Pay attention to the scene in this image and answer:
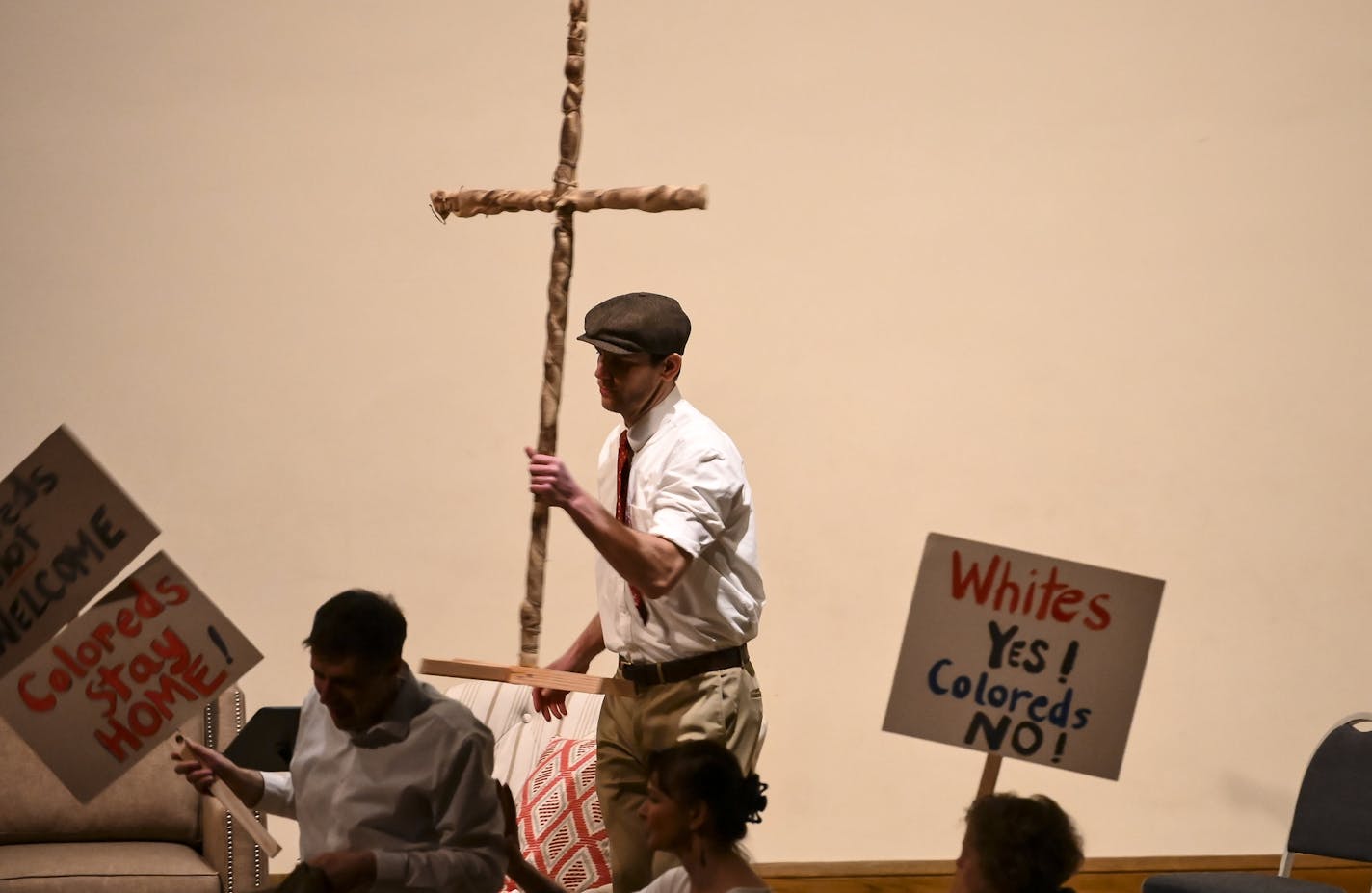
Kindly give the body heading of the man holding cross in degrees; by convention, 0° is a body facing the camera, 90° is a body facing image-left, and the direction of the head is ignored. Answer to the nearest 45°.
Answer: approximately 45°

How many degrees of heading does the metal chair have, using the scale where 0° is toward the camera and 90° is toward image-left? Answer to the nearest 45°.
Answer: approximately 45°

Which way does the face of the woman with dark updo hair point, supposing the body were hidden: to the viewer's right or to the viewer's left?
to the viewer's left

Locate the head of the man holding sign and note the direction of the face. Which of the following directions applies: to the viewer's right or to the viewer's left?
to the viewer's left

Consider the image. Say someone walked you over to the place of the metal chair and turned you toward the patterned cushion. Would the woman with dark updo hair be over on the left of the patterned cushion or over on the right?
left

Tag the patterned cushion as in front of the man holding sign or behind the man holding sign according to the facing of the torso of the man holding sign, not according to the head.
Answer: behind

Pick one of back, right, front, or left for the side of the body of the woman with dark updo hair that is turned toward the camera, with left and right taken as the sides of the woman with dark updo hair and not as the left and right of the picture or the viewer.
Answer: left
